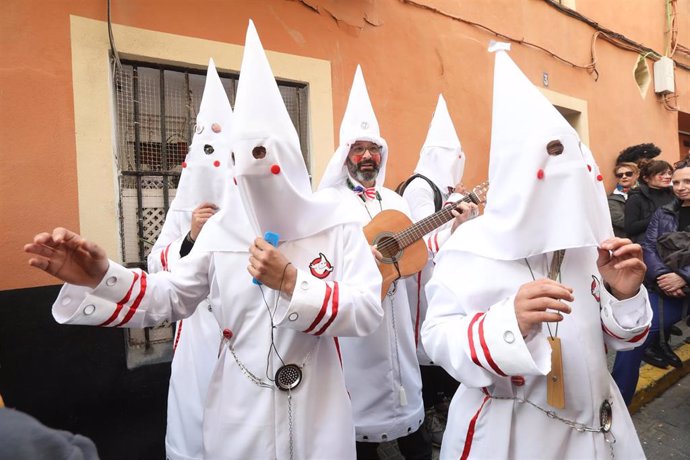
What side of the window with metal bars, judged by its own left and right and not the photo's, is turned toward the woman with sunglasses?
left

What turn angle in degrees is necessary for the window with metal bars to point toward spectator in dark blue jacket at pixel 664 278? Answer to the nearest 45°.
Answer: approximately 90° to its left

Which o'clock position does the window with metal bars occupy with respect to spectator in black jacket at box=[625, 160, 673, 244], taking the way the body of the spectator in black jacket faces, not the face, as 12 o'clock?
The window with metal bars is roughly at 3 o'clock from the spectator in black jacket.

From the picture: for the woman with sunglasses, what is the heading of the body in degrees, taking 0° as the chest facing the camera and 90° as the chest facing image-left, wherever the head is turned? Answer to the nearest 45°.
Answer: approximately 0°

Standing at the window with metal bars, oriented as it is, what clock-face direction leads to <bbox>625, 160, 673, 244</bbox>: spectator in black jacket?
The spectator in black jacket is roughly at 9 o'clock from the window with metal bars.

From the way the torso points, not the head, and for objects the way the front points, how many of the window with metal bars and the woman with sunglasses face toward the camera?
2

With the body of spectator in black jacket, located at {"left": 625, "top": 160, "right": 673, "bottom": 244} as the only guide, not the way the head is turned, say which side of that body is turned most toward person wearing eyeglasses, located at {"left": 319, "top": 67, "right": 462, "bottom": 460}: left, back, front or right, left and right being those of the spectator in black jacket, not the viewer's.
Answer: right
